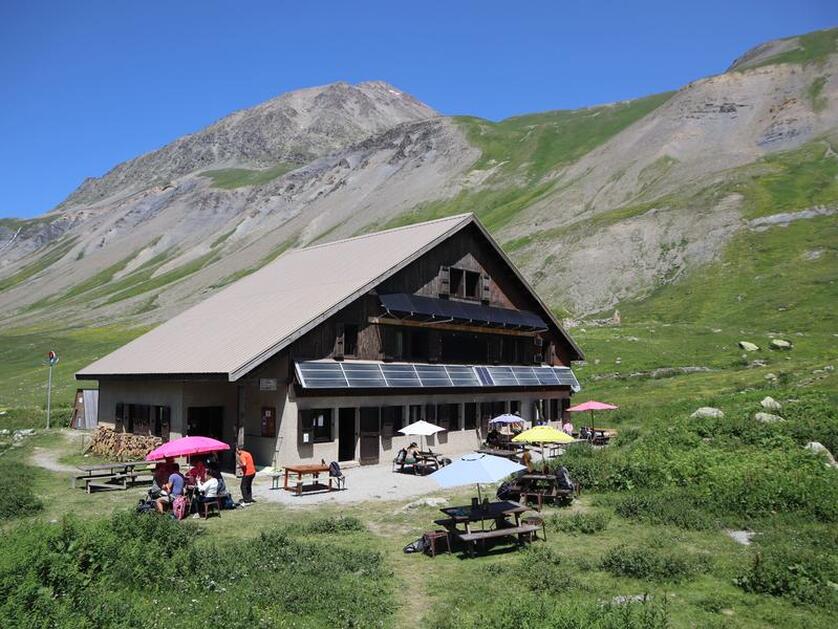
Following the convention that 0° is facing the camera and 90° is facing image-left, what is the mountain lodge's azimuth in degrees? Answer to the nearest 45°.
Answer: approximately 315°

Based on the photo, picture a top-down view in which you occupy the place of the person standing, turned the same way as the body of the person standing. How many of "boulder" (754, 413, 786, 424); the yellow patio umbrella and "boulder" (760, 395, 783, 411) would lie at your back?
3

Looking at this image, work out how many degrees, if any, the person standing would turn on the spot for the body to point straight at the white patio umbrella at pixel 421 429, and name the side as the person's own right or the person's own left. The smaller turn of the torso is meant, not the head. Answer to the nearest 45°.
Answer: approximately 135° to the person's own right

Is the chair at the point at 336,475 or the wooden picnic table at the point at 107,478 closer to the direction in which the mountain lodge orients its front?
the chair

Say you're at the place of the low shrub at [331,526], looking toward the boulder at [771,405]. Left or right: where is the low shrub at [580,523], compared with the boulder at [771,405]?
right

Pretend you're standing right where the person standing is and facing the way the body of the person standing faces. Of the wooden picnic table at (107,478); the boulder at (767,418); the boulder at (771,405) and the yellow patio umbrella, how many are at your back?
3

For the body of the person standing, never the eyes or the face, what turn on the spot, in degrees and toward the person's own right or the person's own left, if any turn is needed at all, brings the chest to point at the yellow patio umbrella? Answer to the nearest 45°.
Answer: approximately 180°

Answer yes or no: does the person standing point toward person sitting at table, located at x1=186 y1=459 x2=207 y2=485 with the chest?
yes

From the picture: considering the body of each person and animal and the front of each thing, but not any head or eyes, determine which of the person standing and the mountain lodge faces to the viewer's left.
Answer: the person standing

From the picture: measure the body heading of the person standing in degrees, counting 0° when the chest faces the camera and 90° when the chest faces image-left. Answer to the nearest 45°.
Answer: approximately 90°

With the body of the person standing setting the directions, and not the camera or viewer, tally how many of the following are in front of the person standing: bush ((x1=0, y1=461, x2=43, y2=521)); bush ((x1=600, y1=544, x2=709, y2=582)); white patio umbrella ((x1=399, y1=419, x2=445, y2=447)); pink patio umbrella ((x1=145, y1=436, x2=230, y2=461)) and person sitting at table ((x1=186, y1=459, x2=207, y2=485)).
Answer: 3

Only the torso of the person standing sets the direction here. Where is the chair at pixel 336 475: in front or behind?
behind

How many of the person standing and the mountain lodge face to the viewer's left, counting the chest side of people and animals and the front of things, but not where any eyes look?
1

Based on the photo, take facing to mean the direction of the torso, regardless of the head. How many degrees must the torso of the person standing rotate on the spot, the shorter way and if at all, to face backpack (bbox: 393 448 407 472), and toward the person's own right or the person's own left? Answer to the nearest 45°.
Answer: approximately 135° to the person's own right

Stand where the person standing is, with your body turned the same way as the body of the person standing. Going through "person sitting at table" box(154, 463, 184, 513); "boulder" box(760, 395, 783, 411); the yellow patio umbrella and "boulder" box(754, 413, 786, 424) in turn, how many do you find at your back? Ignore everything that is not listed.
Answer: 3

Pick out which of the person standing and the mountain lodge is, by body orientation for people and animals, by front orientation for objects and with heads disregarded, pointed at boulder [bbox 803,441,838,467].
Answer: the mountain lodge
